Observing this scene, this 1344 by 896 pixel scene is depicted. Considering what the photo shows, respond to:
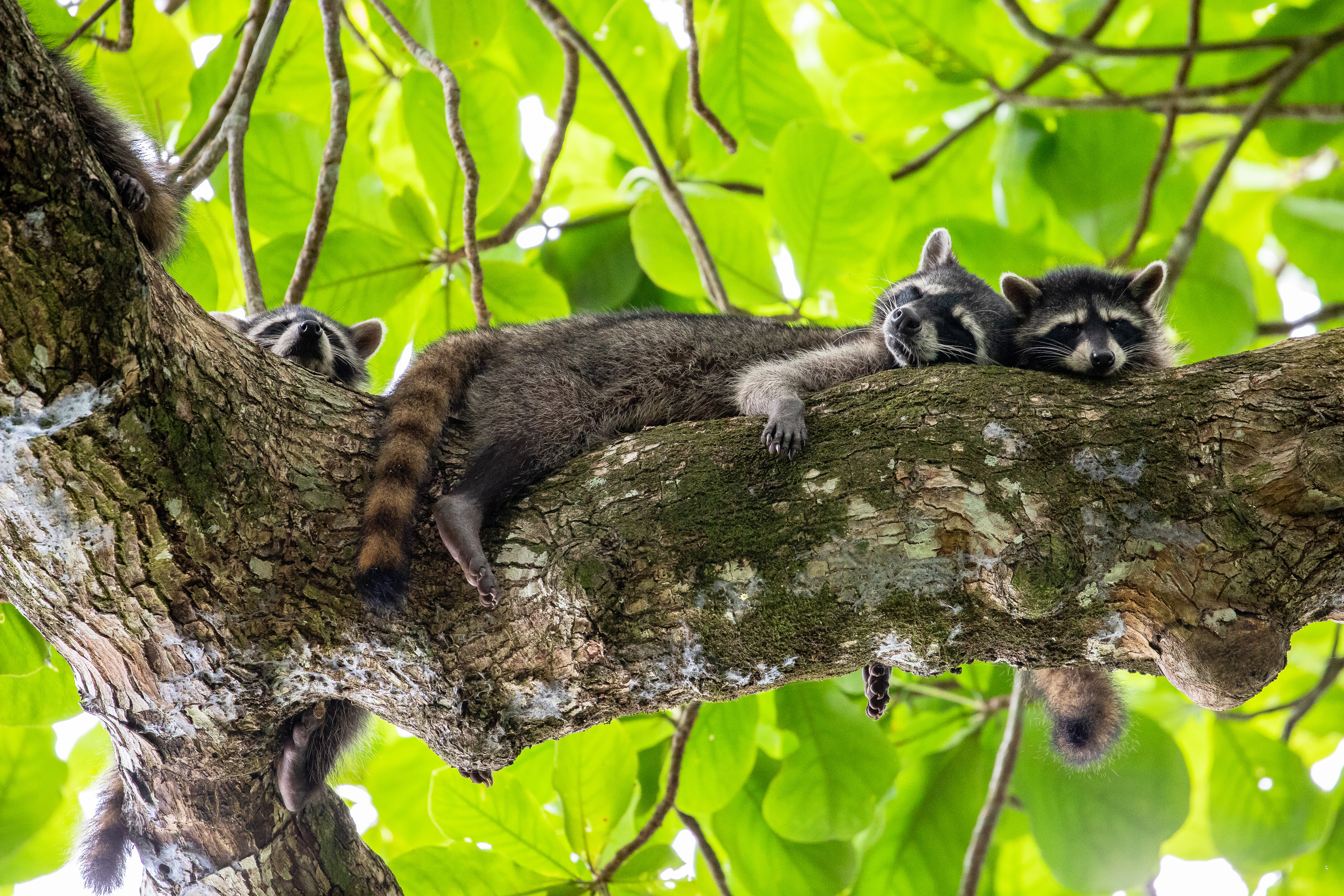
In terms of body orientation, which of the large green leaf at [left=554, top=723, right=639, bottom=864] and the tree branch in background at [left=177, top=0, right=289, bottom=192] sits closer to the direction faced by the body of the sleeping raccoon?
the large green leaf

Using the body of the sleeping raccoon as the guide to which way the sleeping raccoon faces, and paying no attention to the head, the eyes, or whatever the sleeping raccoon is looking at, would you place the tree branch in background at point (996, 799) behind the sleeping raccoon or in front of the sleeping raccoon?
in front

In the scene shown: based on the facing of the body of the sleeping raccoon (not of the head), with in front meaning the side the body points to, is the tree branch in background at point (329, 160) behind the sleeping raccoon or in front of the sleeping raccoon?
behind

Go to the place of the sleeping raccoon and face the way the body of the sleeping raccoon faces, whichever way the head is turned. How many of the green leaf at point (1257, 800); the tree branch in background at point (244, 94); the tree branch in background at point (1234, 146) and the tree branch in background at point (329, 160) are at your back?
2

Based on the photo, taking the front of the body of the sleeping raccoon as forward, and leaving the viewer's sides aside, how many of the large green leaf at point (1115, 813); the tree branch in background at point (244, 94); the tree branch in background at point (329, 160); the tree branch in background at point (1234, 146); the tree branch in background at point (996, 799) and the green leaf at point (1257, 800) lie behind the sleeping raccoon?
2

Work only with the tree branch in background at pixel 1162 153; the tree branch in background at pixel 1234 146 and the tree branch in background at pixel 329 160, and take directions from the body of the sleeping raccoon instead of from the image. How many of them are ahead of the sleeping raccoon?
2

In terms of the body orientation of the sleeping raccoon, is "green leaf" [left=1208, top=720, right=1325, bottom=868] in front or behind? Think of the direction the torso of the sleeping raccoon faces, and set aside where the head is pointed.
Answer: in front

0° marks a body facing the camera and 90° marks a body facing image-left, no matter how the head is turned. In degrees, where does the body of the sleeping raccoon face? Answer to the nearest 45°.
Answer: approximately 270°
